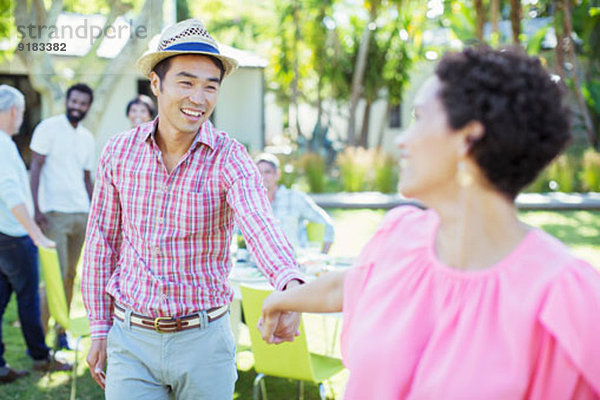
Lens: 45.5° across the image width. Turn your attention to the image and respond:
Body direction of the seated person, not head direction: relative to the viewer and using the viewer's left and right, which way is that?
facing the viewer and to the left of the viewer

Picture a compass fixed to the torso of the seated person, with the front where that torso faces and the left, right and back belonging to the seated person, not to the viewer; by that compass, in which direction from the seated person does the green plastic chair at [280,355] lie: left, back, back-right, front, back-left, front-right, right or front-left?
front-left

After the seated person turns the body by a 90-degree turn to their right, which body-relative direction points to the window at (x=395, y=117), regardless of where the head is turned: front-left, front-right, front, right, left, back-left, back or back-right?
front-right

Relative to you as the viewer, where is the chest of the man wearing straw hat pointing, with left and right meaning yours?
facing the viewer

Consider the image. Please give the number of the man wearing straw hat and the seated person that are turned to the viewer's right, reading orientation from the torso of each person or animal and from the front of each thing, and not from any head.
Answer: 0

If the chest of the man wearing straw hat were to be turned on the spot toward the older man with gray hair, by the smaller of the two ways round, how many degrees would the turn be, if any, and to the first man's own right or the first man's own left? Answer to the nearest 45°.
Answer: approximately 135° to the first man's own right

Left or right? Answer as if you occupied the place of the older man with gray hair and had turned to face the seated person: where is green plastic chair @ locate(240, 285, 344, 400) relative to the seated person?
right

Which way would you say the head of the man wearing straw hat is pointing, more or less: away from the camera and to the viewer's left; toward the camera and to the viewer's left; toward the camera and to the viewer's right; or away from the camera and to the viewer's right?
toward the camera and to the viewer's right

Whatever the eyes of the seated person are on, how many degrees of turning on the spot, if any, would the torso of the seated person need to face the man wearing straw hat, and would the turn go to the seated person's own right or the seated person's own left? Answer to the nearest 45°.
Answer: approximately 45° to the seated person's own left

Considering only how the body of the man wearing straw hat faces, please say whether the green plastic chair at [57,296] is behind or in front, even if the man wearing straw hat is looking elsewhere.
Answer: behind

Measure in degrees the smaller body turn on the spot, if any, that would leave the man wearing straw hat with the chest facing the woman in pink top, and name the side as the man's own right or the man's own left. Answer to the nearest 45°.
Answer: approximately 45° to the man's own left

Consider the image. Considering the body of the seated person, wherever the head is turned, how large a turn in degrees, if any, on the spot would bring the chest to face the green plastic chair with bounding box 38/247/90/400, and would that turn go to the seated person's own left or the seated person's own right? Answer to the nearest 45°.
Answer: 0° — they already face it
